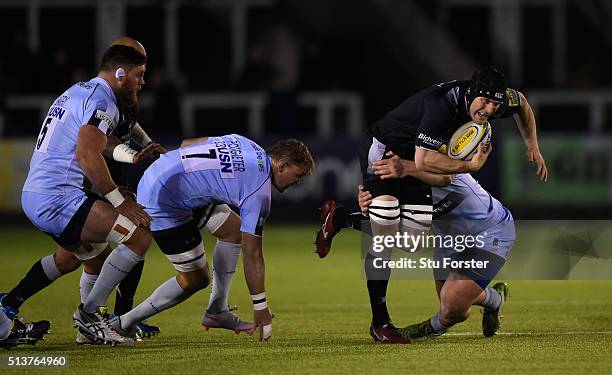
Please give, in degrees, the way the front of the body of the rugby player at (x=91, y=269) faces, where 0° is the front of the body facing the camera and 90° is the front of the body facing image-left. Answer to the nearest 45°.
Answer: approximately 270°

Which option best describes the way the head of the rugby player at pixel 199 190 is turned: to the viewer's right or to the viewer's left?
to the viewer's right

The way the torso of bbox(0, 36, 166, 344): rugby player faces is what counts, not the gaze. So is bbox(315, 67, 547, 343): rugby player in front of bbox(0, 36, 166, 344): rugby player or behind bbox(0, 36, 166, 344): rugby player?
in front

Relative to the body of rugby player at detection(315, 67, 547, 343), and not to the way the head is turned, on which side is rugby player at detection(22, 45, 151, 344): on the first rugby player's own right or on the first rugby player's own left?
on the first rugby player's own right

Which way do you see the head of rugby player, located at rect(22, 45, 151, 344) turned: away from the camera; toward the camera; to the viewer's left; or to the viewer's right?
to the viewer's right

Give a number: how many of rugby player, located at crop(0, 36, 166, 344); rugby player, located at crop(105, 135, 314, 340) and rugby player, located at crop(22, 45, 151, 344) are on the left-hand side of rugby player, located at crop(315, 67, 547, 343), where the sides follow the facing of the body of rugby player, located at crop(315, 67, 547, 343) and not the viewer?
0
